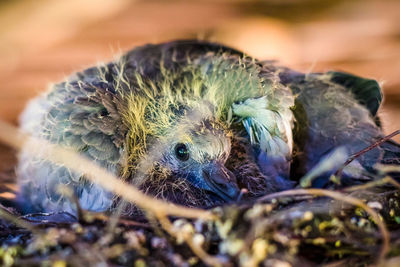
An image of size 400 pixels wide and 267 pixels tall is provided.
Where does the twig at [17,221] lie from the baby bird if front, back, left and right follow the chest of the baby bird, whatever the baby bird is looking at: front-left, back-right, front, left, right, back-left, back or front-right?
right

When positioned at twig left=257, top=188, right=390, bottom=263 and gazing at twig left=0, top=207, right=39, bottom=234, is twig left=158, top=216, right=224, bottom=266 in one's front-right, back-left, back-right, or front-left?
front-left
